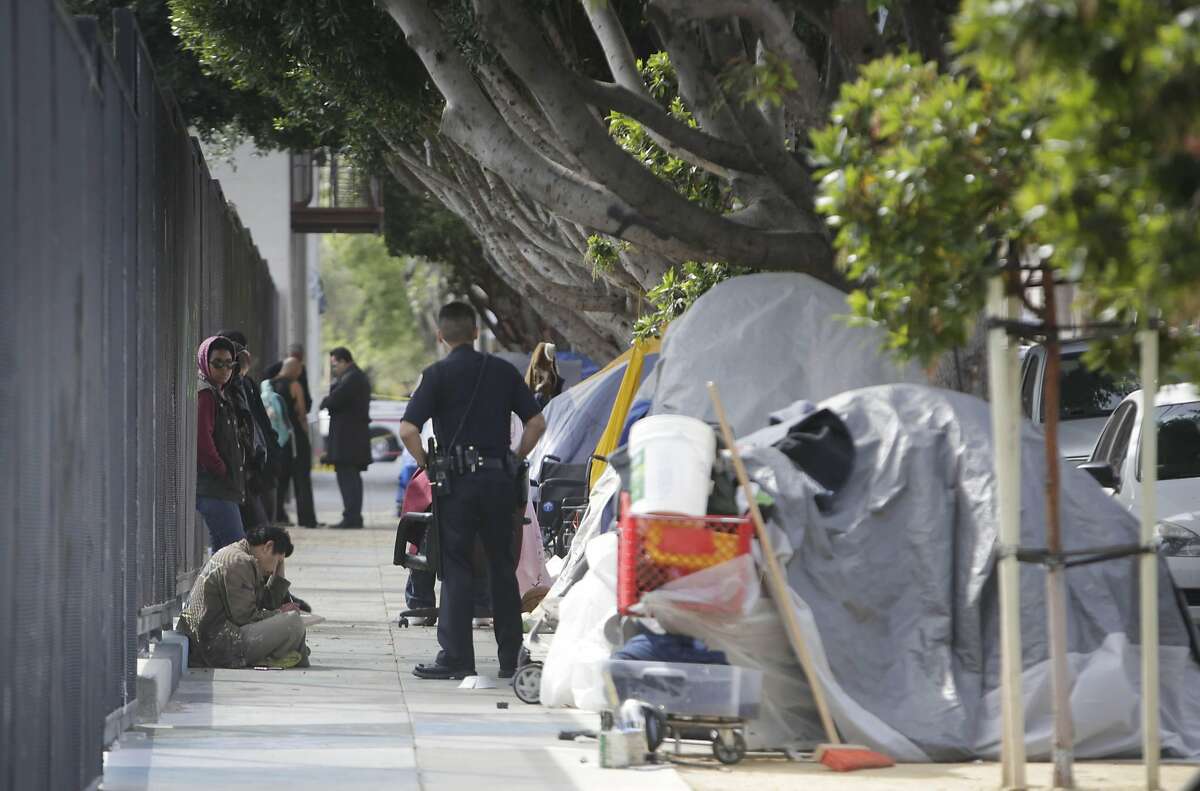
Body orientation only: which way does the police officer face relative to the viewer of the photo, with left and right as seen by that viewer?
facing away from the viewer

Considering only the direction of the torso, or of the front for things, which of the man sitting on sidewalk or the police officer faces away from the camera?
the police officer

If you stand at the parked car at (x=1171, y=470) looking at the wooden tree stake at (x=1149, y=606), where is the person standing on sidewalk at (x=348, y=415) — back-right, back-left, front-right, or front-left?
back-right

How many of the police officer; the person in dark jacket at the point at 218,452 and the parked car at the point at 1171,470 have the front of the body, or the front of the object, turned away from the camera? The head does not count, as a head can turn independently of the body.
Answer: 1

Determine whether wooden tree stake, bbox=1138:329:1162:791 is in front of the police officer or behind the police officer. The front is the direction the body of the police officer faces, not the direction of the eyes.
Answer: behind

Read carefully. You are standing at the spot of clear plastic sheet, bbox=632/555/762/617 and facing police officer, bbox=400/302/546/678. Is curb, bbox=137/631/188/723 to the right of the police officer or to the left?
left

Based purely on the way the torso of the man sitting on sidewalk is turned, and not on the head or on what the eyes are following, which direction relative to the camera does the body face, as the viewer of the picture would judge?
to the viewer's right

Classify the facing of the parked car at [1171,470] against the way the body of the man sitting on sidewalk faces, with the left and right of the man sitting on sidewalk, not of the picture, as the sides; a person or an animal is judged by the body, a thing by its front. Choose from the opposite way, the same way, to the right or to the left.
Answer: to the right

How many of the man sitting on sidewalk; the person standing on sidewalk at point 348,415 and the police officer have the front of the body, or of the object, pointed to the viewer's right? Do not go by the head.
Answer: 1

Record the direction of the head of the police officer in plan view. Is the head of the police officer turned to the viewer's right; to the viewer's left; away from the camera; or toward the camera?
away from the camera

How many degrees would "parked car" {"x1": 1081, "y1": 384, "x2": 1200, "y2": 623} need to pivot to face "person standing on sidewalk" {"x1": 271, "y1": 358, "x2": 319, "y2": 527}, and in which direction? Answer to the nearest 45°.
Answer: approximately 180°

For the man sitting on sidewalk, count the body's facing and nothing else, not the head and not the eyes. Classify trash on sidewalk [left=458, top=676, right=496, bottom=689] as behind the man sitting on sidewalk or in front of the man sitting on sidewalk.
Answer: in front

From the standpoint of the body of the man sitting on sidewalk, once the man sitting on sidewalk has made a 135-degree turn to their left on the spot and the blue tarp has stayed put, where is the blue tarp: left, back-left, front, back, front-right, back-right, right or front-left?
right
